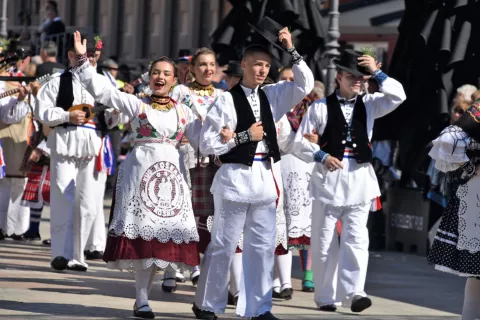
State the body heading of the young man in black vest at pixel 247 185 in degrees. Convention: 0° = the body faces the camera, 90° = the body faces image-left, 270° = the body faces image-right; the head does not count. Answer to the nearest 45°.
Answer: approximately 315°

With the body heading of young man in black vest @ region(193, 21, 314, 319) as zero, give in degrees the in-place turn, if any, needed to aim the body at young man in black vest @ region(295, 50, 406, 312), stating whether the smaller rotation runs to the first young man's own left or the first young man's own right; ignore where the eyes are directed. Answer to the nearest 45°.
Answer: approximately 90° to the first young man's own left
